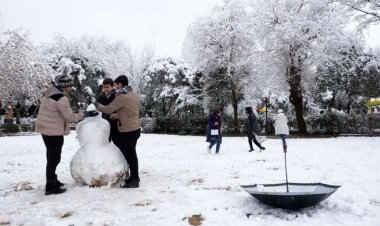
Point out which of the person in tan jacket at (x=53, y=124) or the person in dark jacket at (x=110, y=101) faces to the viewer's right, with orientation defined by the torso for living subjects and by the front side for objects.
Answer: the person in tan jacket

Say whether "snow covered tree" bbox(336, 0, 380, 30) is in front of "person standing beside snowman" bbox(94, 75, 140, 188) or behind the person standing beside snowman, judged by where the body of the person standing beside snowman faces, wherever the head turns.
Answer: behind

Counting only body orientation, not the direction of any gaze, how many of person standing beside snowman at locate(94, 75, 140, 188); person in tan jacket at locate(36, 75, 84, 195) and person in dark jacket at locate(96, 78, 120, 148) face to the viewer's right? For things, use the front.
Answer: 1

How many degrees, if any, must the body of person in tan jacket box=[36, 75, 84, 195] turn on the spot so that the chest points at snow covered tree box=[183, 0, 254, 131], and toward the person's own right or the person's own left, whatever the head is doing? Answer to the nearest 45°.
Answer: approximately 45° to the person's own left

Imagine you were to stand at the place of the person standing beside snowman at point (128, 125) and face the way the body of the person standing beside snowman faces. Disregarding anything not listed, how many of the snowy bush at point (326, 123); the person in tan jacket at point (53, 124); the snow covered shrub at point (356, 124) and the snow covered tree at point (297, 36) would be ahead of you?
1

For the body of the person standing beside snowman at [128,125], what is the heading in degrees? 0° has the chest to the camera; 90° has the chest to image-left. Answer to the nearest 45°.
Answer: approximately 90°

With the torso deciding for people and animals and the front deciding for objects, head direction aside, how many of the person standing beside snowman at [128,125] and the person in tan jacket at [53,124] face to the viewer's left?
1

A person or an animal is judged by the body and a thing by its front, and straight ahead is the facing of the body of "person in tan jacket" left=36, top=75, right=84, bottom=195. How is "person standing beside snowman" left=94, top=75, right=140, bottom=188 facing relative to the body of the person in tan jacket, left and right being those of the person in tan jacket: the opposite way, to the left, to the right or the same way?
the opposite way

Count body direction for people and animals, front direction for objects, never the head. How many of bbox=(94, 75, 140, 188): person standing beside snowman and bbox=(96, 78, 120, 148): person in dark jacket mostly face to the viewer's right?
0

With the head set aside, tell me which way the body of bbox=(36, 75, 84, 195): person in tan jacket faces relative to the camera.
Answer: to the viewer's right
